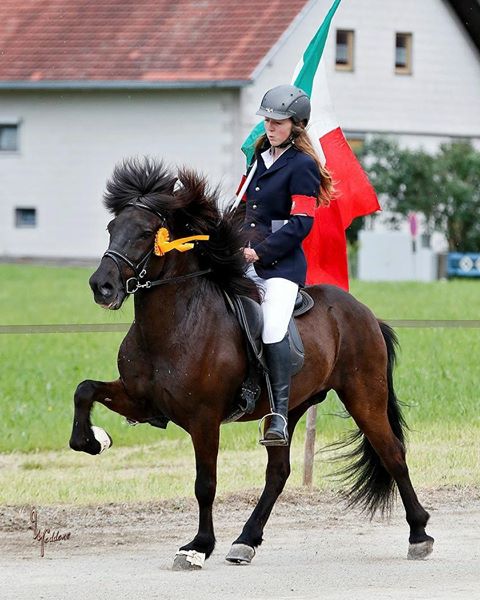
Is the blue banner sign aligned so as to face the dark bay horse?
yes

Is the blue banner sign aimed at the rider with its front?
yes

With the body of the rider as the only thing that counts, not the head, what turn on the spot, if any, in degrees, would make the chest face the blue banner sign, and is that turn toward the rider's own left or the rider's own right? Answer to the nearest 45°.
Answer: approximately 135° to the rider's own right

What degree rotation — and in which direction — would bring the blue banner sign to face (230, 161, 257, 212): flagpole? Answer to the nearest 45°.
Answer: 0° — it already faces it

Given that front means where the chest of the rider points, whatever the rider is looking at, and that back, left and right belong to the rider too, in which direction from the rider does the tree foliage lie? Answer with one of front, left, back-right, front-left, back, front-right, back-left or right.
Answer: back-right

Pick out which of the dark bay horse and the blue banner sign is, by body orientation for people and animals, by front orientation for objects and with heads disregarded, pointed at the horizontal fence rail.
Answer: the blue banner sign

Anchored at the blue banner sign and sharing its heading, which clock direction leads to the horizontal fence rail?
The horizontal fence rail is roughly at 12 o'clock from the blue banner sign.

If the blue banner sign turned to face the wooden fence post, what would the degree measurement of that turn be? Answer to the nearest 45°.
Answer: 0° — it already faces it
